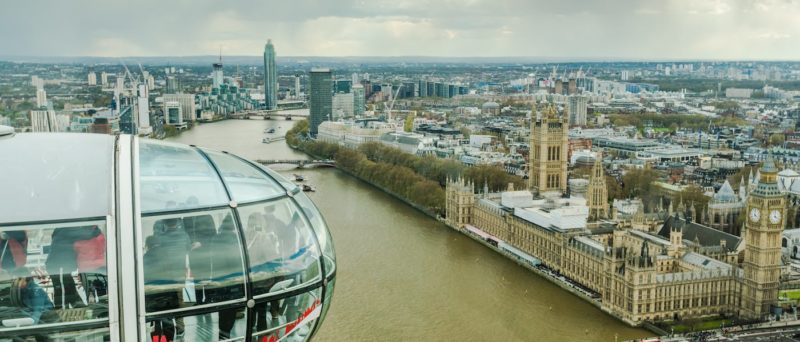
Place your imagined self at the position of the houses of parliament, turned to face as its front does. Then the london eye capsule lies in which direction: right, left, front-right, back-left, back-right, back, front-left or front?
front-left

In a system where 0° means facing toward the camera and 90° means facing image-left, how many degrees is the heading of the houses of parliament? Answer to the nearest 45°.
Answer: approximately 45°

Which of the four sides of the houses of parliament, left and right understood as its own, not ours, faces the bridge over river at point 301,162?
right

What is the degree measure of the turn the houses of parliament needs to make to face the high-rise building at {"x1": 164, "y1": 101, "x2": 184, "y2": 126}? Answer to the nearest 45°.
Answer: approximately 90° to its right

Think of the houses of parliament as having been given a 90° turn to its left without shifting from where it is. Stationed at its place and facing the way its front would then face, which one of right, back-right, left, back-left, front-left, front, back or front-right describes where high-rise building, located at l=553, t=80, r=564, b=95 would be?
back-left

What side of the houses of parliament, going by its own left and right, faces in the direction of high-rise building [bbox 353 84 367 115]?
right

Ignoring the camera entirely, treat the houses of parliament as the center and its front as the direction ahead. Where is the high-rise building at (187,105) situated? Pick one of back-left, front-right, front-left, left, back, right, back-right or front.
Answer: right

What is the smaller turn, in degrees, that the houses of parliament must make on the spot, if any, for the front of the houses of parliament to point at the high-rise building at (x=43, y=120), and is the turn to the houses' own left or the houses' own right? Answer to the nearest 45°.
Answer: approximately 45° to the houses' own right

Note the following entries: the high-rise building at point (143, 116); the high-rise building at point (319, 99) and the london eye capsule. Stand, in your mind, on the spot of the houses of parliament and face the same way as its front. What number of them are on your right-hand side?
2

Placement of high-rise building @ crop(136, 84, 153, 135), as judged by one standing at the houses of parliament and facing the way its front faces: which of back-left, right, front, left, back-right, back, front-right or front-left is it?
right

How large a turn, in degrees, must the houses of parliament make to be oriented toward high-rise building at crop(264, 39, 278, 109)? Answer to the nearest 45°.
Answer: approximately 90° to its right
